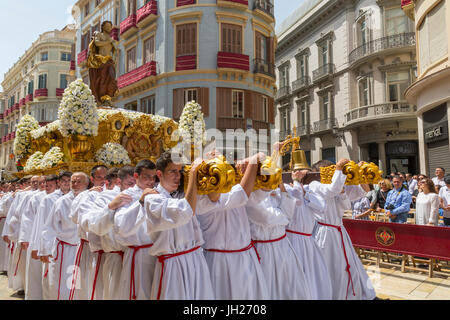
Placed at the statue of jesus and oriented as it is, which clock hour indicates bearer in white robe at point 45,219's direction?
The bearer in white robe is roughly at 2 o'clock from the statue of jesus.

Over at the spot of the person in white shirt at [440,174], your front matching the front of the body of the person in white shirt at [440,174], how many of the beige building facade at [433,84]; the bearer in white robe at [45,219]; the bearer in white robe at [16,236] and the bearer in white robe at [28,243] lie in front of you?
3
